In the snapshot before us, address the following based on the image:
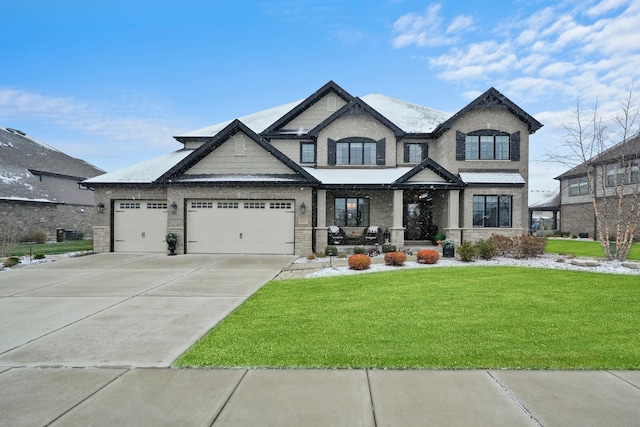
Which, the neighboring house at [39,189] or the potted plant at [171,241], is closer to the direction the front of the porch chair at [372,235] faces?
the potted plant

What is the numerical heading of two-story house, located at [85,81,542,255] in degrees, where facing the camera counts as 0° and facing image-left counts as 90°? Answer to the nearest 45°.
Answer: approximately 0°

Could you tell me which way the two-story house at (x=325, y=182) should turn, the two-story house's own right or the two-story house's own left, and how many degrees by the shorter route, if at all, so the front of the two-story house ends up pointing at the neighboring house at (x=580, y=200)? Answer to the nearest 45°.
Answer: approximately 135° to the two-story house's own left

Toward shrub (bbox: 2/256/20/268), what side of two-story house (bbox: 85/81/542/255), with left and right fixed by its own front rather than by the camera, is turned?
right

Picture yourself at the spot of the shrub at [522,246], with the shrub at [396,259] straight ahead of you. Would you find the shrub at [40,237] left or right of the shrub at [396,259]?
right
